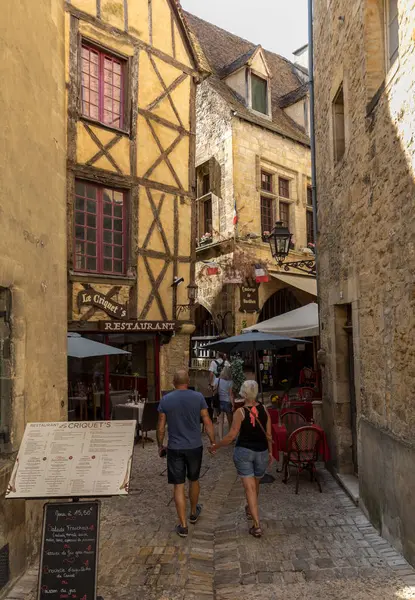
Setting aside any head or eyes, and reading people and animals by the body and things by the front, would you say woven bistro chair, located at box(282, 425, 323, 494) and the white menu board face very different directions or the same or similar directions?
very different directions

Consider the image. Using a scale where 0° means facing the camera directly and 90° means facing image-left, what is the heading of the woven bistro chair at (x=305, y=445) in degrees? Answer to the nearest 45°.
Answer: approximately 135°

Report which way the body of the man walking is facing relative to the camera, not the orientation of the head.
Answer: away from the camera

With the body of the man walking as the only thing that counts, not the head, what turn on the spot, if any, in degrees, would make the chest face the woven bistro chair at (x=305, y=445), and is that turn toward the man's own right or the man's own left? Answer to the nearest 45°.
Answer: approximately 45° to the man's own right

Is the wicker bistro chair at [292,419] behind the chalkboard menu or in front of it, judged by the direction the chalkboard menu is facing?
behind

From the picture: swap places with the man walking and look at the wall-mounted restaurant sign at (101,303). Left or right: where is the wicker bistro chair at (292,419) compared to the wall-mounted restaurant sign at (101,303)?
right
